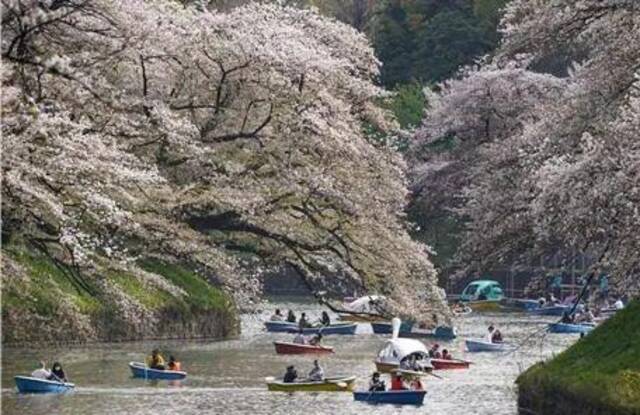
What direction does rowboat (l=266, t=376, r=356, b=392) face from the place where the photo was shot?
facing to the right of the viewer

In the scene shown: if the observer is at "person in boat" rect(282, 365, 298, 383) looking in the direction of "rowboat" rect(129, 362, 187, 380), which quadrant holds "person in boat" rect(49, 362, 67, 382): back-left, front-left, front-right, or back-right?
front-left

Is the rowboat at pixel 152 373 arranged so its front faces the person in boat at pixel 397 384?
no

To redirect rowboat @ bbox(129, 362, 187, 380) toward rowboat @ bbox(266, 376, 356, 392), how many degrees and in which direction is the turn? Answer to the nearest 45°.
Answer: approximately 180°

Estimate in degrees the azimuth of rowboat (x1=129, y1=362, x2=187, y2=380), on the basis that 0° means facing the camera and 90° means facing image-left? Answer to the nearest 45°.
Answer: approximately 90°

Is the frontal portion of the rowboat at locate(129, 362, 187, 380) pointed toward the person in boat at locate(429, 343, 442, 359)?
no
